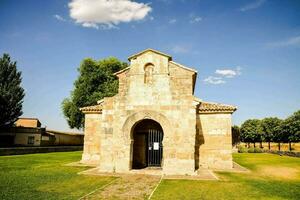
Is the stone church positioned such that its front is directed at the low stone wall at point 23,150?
no

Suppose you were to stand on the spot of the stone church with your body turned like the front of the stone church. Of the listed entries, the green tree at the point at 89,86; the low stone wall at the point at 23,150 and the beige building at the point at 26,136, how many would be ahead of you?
0

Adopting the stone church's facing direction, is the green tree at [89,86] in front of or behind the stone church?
behind

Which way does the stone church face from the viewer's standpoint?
toward the camera

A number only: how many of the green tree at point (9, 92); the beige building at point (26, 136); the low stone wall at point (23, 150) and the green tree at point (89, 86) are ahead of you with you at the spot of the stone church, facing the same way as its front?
0

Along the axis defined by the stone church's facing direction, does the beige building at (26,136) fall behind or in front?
behind

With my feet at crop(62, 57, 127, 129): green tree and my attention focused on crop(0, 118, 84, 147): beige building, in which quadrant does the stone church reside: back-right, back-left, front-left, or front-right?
back-left

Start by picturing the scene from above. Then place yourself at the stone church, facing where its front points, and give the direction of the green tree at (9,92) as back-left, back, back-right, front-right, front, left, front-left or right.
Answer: back-right
